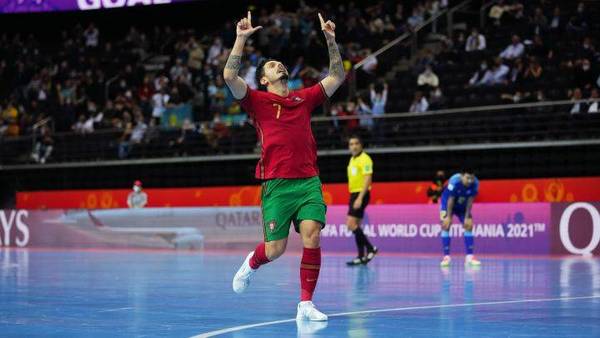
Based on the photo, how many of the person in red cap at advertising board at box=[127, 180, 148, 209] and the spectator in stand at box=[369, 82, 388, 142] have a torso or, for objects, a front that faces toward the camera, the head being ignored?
2

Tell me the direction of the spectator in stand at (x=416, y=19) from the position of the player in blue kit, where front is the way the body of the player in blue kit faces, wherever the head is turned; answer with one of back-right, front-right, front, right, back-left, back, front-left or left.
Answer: back-left

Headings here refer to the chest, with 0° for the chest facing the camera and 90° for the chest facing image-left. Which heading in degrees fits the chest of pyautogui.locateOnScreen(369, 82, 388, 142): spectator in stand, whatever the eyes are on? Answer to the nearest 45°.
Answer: approximately 0°

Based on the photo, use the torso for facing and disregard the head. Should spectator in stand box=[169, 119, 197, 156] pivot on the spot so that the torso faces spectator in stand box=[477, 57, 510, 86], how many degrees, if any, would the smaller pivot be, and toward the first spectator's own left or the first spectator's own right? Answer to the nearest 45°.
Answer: approximately 90° to the first spectator's own left

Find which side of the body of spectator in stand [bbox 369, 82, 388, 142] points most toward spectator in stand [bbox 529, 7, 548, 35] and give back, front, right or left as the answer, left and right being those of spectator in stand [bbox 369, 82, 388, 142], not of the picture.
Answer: left

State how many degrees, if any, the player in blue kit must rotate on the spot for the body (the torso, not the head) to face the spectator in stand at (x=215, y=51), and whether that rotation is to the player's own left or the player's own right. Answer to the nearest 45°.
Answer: approximately 180°

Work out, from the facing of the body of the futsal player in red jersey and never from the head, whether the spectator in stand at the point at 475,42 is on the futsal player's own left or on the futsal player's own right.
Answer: on the futsal player's own left

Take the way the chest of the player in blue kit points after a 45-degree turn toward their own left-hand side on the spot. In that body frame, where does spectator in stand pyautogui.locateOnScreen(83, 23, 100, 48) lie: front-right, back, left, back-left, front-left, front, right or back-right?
back-left

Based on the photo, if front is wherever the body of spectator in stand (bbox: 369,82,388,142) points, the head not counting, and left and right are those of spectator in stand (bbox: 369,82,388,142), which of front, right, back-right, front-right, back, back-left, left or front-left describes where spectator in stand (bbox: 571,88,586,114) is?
front-left
